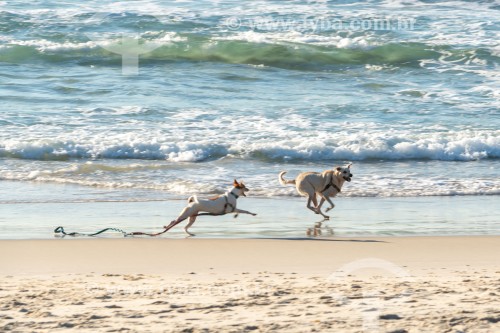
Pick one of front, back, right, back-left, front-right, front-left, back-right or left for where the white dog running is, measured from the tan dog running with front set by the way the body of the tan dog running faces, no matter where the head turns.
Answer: back-right

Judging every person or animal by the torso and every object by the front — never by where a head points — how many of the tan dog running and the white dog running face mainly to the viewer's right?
2

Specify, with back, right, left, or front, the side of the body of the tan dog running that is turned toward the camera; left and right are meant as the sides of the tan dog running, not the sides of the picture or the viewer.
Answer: right

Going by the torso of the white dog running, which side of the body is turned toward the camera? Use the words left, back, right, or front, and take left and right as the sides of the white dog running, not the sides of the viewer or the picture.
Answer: right

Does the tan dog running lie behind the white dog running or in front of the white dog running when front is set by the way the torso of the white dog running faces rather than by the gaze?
in front
